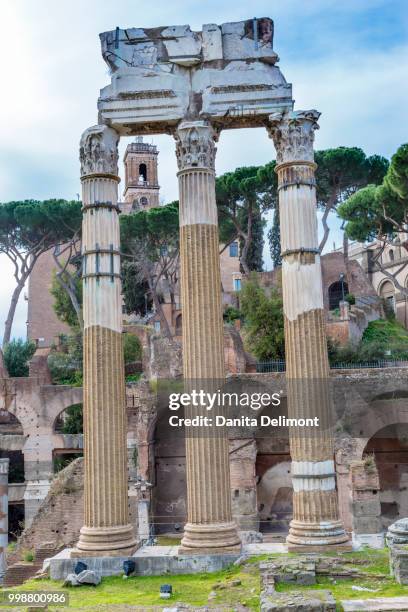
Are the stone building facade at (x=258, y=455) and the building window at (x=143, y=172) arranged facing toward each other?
no

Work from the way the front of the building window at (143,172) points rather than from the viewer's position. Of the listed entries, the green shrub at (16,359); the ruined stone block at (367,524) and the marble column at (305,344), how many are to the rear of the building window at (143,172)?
0

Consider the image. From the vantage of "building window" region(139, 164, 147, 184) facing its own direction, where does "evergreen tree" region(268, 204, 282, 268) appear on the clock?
The evergreen tree is roughly at 11 o'clock from the building window.

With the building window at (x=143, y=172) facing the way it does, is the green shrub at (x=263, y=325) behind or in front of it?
in front

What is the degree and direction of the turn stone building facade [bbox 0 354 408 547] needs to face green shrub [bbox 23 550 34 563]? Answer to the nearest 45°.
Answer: approximately 45° to its right

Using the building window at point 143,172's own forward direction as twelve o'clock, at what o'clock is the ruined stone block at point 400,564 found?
The ruined stone block is roughly at 12 o'clock from the building window.

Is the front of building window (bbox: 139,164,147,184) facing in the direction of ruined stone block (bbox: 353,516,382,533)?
yes

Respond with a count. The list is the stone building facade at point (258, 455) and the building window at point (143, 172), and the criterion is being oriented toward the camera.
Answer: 2

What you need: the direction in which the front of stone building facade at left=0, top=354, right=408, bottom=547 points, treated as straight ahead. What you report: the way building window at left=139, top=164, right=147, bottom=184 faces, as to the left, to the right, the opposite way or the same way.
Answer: the same way

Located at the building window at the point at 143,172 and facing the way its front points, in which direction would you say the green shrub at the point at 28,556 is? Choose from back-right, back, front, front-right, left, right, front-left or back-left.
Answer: front

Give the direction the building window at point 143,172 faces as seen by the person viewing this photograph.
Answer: facing the viewer

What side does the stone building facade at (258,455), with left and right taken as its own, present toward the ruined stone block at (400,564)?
front

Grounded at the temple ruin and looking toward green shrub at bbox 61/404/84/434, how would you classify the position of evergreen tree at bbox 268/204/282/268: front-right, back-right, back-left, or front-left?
front-right

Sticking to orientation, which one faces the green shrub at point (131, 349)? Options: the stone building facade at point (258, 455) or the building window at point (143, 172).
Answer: the building window

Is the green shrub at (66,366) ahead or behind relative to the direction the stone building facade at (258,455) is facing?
behind

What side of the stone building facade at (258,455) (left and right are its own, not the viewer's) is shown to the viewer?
front

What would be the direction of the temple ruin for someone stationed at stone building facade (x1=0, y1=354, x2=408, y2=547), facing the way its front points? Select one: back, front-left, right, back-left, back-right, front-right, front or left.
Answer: front
